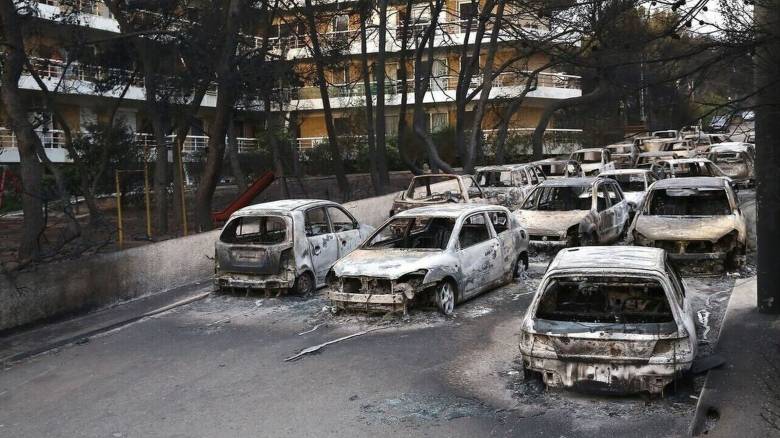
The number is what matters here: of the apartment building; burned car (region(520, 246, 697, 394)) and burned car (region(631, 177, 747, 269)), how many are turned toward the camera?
2

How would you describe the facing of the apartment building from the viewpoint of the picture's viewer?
facing the viewer

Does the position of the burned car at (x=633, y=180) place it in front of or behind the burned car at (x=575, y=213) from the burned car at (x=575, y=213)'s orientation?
behind

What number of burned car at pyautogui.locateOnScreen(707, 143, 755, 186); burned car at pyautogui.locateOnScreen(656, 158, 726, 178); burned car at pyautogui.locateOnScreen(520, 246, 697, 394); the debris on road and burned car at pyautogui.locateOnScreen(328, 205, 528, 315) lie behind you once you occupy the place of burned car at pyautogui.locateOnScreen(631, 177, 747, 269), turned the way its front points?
2

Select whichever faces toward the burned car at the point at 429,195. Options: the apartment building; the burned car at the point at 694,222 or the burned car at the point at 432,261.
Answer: the apartment building

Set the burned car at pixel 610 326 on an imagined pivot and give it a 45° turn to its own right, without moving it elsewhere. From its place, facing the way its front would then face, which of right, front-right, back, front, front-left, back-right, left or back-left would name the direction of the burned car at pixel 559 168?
front-left

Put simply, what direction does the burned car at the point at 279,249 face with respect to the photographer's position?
facing away from the viewer and to the right of the viewer

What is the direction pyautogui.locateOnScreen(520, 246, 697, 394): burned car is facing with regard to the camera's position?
facing away from the viewer

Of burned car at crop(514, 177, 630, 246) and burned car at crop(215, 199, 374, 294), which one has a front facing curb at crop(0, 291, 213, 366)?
burned car at crop(514, 177, 630, 246)

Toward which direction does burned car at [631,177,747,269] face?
toward the camera

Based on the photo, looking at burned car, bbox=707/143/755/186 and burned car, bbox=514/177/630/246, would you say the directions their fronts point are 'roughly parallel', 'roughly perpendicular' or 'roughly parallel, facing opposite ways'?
roughly parallel

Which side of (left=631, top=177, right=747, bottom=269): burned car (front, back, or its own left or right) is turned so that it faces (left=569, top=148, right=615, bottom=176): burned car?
back

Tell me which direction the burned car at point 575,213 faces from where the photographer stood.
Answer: facing the viewer and to the left of the viewer

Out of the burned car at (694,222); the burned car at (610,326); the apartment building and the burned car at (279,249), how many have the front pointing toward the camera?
2

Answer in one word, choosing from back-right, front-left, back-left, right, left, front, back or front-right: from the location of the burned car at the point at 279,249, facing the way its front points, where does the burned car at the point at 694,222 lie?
front-right

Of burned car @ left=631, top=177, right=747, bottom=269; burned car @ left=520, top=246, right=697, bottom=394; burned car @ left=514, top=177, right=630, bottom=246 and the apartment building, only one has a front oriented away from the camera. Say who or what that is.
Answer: burned car @ left=520, top=246, right=697, bottom=394

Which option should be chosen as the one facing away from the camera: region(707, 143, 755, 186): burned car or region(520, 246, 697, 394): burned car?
region(520, 246, 697, 394): burned car
